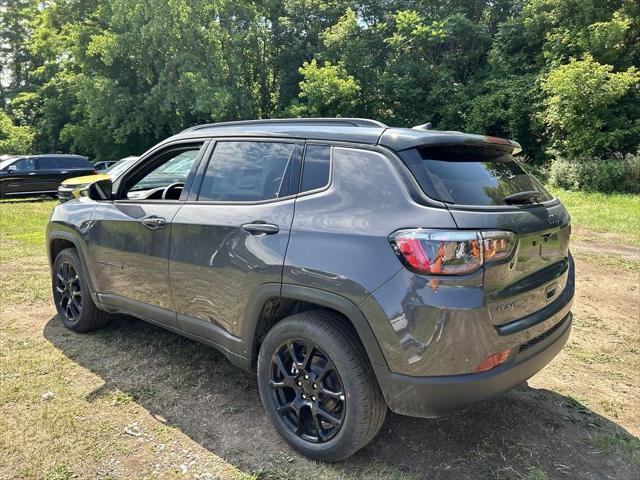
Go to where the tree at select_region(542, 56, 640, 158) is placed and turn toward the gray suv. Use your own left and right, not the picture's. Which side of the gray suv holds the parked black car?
right

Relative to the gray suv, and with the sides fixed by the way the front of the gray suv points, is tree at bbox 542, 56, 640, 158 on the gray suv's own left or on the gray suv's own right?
on the gray suv's own right

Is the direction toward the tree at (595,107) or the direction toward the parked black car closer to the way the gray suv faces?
the parked black car

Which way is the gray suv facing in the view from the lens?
facing away from the viewer and to the left of the viewer

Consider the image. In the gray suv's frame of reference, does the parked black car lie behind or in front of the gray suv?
in front
